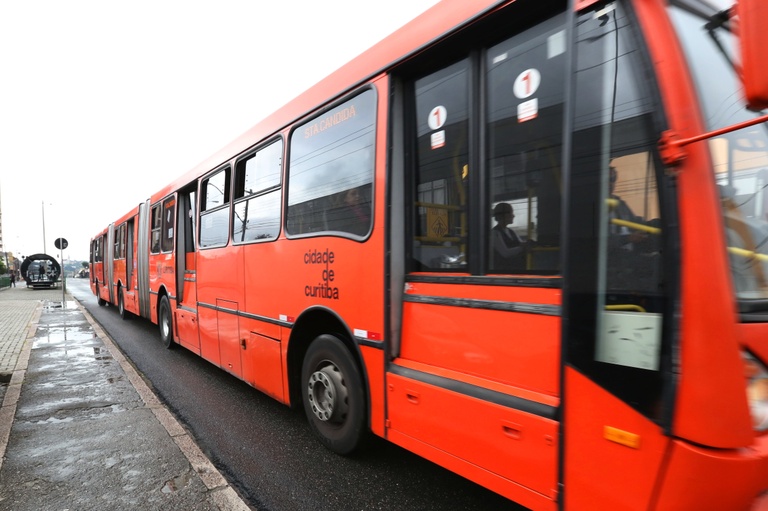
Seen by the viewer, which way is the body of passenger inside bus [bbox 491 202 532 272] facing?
to the viewer's right

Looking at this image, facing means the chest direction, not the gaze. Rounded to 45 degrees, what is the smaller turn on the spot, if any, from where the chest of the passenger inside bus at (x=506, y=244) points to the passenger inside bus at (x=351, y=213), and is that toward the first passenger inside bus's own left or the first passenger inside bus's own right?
approximately 135° to the first passenger inside bus's own left

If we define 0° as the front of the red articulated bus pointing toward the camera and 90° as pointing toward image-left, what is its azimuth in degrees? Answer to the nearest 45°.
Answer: approximately 315°

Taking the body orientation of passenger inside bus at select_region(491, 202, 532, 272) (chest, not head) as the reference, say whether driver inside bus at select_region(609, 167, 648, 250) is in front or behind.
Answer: in front
